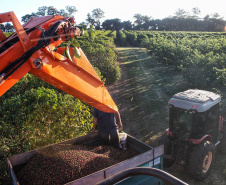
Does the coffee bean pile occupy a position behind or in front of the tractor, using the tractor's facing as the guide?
behind

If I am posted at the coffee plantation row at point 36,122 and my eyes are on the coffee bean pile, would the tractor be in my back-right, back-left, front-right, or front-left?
front-left

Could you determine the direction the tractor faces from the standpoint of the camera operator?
facing away from the viewer and to the right of the viewer

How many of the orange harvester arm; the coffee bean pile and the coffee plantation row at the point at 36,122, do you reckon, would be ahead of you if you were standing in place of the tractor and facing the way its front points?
0

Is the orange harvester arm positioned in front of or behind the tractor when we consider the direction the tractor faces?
behind

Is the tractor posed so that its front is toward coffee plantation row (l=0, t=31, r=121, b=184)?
no
